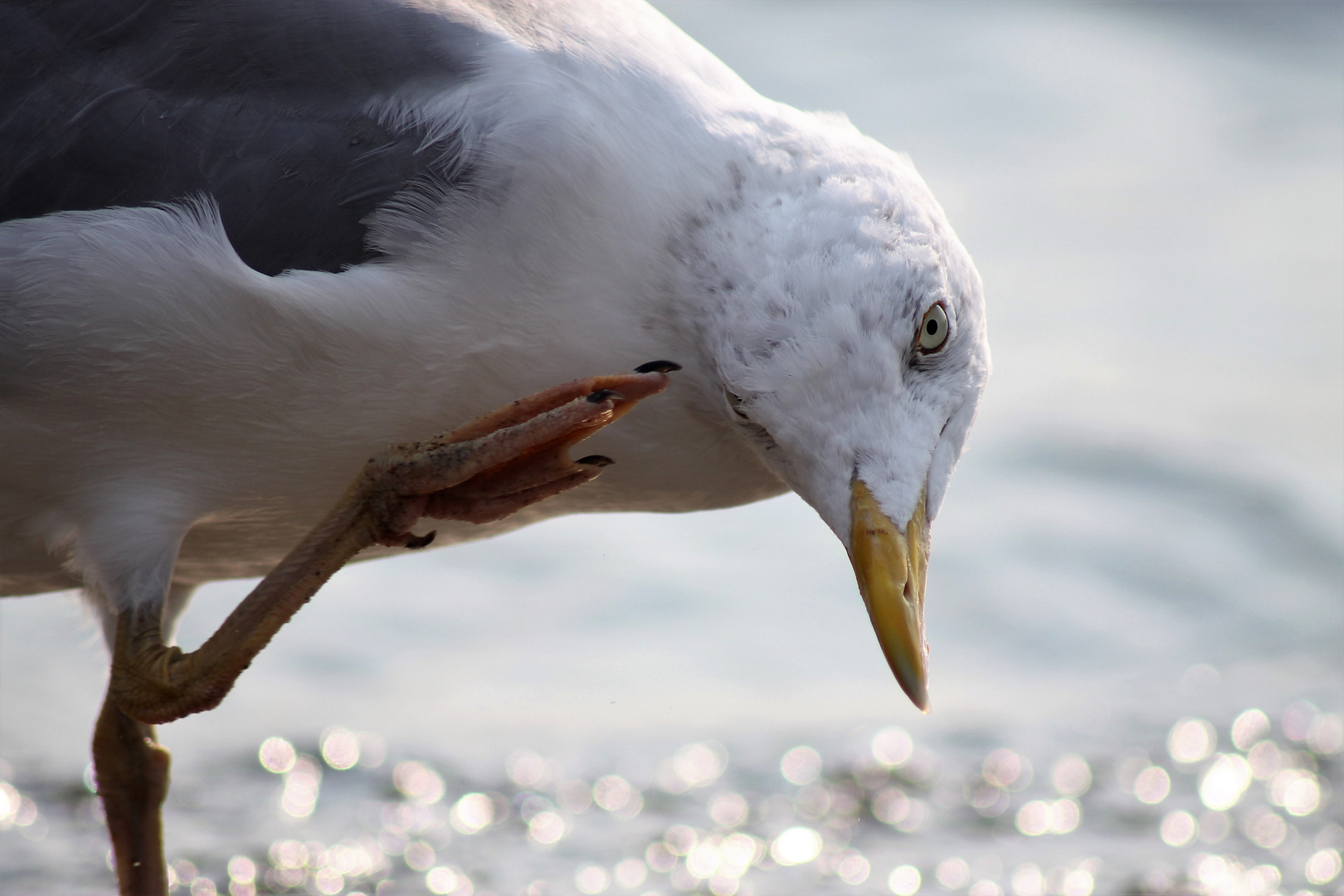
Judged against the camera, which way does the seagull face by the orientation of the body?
to the viewer's right
